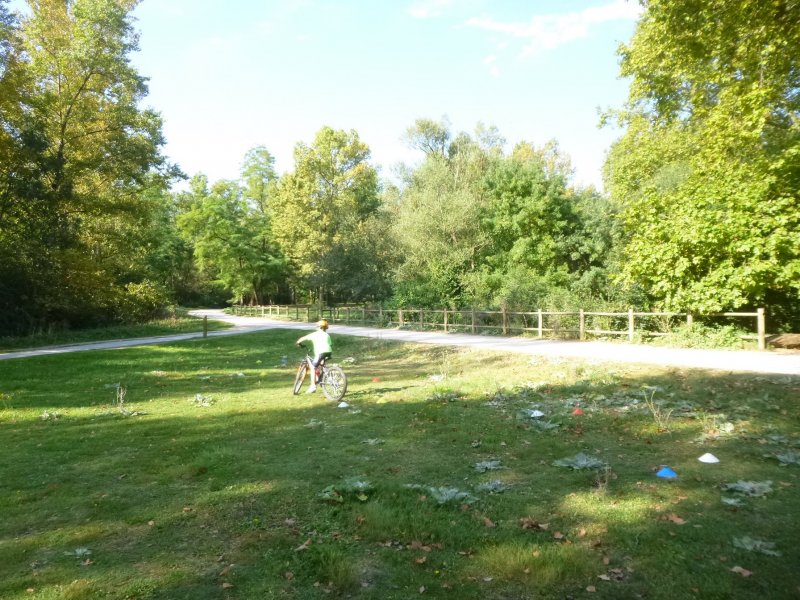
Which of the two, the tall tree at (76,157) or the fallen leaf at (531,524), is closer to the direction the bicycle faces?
the tall tree

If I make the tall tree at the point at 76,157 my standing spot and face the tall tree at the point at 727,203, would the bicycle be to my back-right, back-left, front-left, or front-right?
front-right

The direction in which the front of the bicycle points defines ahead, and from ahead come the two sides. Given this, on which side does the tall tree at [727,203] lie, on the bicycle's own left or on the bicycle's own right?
on the bicycle's own right

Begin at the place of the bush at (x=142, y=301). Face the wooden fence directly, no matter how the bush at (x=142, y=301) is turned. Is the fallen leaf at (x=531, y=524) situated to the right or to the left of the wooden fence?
right

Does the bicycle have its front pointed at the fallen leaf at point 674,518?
no

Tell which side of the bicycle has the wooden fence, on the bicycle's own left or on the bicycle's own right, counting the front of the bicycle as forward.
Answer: on the bicycle's own right

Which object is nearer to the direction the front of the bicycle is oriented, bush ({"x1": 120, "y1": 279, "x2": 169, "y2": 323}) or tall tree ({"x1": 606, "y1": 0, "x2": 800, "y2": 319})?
the bush

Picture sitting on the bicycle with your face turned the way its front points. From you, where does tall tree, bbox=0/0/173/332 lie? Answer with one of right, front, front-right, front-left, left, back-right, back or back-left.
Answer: front

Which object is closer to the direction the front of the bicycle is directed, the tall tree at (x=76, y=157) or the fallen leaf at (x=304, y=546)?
the tall tree

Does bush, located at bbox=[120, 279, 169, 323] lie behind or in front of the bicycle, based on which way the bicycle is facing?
in front

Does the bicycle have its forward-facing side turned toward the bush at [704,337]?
no

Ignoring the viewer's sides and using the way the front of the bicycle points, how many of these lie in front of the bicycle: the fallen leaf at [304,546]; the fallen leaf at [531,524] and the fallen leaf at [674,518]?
0

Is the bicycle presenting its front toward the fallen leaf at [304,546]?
no

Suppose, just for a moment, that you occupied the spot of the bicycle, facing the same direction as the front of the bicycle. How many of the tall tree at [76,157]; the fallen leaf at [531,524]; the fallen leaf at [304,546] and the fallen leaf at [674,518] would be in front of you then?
1
